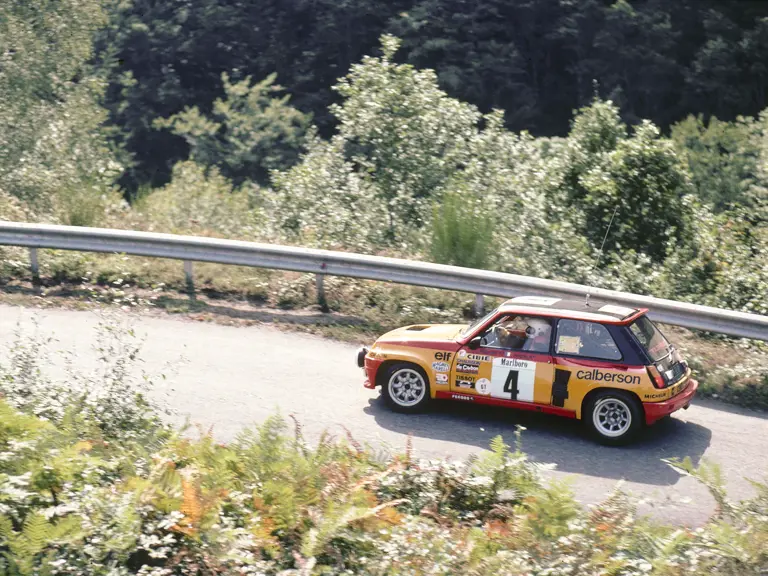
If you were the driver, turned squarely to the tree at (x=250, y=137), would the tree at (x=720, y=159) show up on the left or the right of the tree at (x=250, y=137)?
right

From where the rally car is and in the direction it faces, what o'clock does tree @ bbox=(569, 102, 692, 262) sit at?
The tree is roughly at 2 o'clock from the rally car.

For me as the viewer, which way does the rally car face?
facing away from the viewer and to the left of the viewer

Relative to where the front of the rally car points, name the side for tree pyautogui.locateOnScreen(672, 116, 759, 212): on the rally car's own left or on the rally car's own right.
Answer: on the rally car's own right

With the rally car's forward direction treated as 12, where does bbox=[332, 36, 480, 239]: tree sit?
The tree is roughly at 1 o'clock from the rally car.

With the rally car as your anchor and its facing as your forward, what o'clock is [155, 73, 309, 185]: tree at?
The tree is roughly at 1 o'clock from the rally car.
